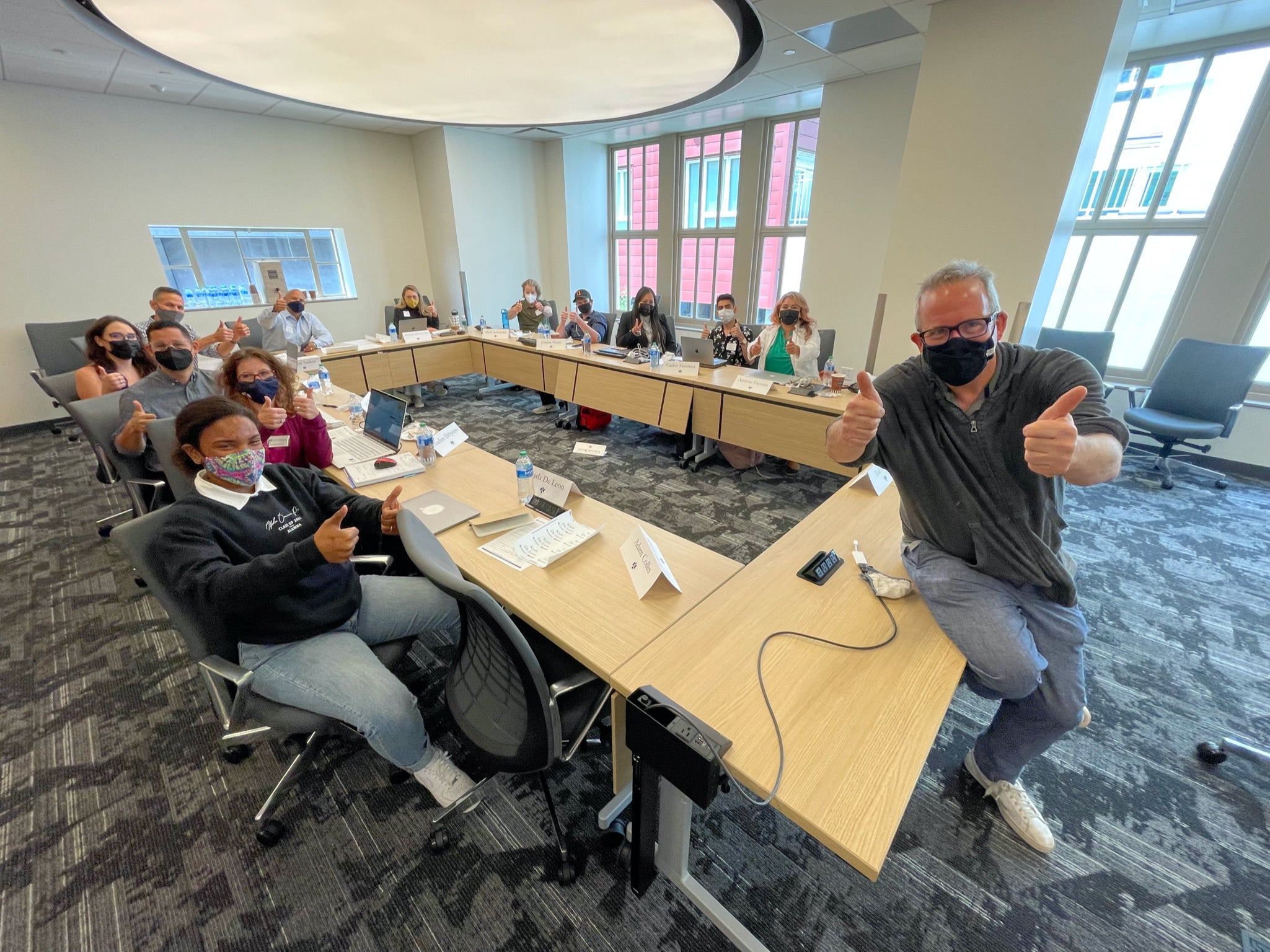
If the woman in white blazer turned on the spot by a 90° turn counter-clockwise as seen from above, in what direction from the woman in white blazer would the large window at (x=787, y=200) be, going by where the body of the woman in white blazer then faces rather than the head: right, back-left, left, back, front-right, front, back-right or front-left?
left

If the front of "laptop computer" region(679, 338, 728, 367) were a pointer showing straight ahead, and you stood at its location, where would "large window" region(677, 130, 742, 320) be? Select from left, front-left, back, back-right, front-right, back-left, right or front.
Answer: front-left

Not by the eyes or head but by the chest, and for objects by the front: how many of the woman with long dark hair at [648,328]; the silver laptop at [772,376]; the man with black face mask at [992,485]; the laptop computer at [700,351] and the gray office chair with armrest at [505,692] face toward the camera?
2

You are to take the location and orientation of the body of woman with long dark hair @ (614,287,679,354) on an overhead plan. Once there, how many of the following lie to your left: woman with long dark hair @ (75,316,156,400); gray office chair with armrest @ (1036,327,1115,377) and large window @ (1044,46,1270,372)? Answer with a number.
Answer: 2

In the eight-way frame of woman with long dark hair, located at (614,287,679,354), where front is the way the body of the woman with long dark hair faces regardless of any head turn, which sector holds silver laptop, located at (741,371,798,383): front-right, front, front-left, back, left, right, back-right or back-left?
front-left

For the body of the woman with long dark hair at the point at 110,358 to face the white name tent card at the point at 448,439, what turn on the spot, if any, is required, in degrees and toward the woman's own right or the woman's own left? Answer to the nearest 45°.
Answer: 0° — they already face it
